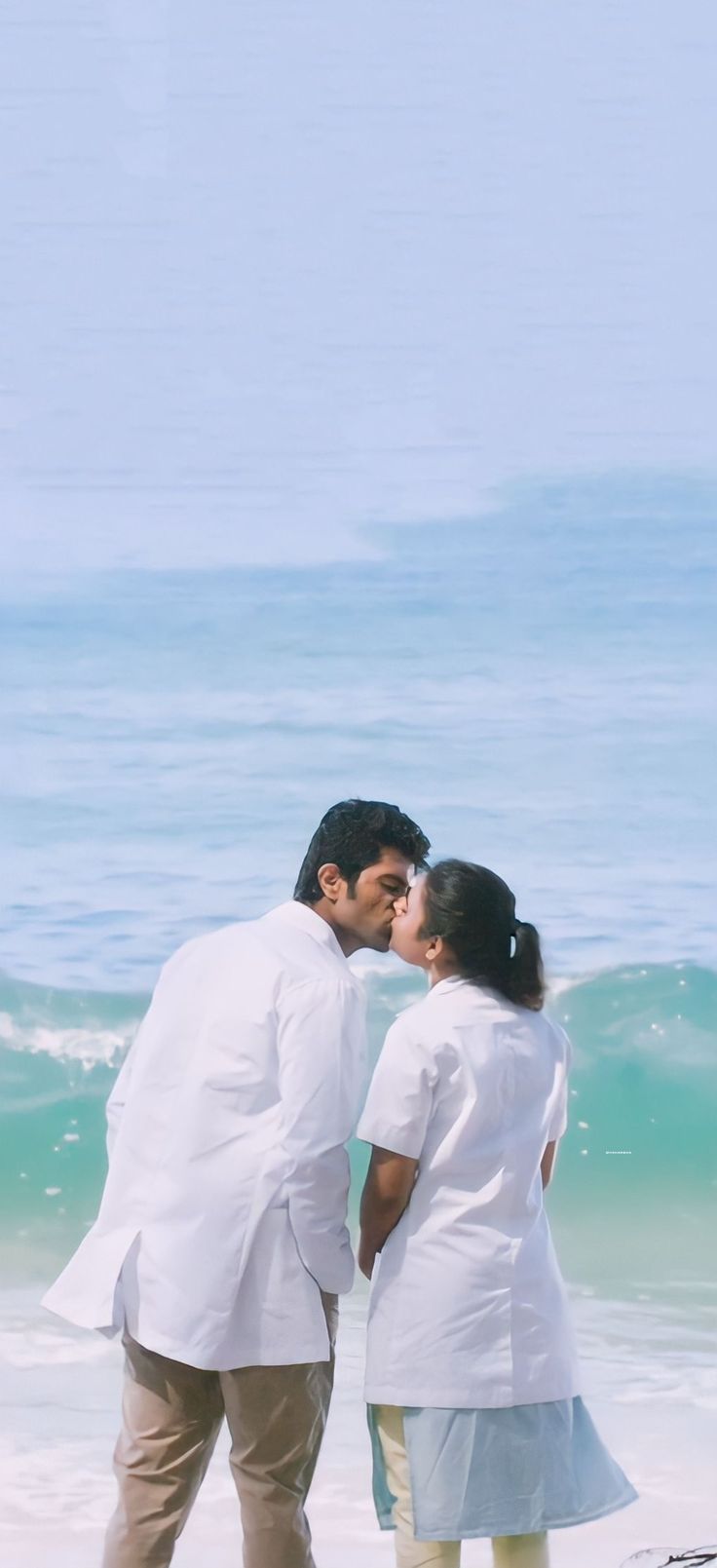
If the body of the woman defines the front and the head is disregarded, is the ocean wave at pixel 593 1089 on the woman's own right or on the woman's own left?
on the woman's own right

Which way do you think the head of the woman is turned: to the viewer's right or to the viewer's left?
to the viewer's left

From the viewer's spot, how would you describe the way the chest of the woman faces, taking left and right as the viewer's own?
facing away from the viewer and to the left of the viewer

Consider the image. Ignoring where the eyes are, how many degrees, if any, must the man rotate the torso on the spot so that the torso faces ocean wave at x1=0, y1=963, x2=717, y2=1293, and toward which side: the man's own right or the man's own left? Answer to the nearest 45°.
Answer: approximately 45° to the man's own left

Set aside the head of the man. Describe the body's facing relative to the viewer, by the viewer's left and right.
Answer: facing away from the viewer and to the right of the viewer

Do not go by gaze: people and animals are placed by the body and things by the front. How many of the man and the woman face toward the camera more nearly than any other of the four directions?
0
